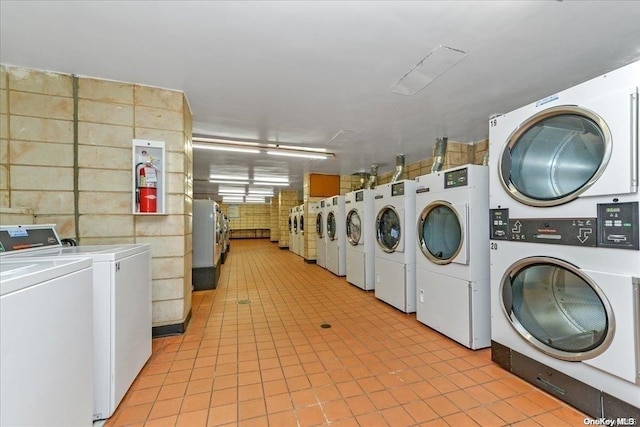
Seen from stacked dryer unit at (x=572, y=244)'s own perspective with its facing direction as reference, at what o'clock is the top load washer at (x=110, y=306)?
The top load washer is roughly at 12 o'clock from the stacked dryer unit.

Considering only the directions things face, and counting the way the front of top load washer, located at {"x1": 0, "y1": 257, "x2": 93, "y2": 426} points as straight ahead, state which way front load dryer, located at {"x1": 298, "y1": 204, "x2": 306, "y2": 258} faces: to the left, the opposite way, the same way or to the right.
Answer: the opposite way

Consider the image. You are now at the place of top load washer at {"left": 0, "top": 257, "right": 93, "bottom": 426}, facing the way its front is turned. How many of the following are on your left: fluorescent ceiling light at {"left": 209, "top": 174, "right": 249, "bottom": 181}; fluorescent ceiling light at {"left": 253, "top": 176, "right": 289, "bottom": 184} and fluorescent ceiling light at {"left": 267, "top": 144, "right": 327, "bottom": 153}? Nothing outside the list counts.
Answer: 3

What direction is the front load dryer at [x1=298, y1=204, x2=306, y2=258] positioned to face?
to the viewer's left

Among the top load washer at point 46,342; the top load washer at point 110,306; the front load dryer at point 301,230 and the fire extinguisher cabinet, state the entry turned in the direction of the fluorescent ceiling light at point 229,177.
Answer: the front load dryer

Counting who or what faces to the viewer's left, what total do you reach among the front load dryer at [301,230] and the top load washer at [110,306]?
1

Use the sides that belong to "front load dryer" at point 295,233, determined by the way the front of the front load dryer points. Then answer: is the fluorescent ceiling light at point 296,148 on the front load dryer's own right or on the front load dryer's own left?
on the front load dryer's own left

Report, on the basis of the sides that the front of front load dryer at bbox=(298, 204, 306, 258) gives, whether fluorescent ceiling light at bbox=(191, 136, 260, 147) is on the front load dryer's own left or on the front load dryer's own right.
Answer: on the front load dryer's own left

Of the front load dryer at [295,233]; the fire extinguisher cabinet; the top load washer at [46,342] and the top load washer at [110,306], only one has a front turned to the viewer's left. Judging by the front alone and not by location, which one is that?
the front load dryer

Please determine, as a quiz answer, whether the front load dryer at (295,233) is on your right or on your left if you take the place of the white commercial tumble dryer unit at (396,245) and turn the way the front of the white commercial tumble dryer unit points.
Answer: on your right
